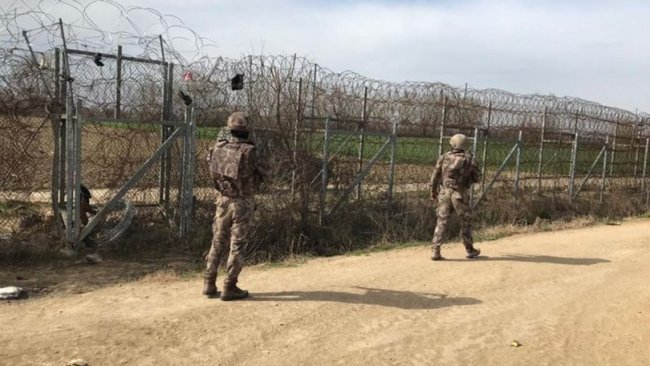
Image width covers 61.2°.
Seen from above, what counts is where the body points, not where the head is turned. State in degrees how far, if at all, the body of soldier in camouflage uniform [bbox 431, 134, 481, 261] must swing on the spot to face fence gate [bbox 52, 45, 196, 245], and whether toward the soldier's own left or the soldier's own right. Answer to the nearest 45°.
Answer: approximately 90° to the soldier's own left

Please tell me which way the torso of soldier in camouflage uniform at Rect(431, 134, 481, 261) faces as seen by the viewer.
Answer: away from the camera

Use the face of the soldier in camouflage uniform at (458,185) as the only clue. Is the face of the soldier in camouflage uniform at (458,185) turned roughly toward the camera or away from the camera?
away from the camera

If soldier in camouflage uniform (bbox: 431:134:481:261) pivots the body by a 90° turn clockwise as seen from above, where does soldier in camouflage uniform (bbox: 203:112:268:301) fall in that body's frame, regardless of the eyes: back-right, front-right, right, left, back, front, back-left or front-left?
back-right
